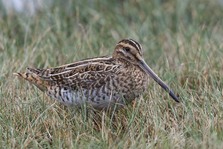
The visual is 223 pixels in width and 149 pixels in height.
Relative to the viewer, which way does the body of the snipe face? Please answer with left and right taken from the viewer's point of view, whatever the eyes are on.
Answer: facing to the right of the viewer
